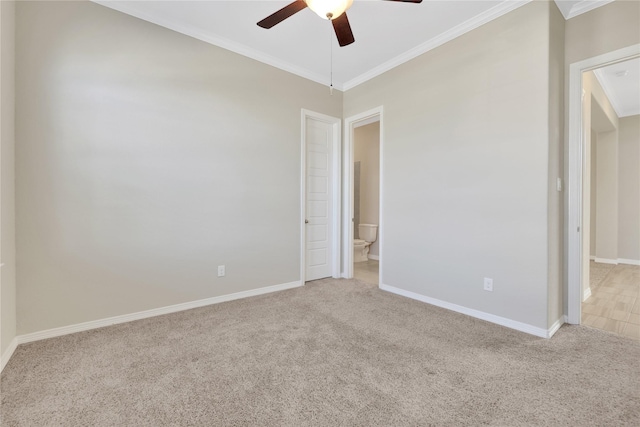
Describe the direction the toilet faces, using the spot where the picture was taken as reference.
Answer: facing the viewer and to the left of the viewer

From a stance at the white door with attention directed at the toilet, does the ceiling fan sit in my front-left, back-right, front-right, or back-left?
back-right

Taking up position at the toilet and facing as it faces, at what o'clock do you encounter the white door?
The white door is roughly at 11 o'clock from the toilet.

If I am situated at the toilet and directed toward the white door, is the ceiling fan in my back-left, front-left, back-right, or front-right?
front-left

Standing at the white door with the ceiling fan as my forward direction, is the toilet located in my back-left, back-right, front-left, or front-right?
back-left

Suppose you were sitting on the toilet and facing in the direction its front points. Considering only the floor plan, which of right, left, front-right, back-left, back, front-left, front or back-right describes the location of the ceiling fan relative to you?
front-left
